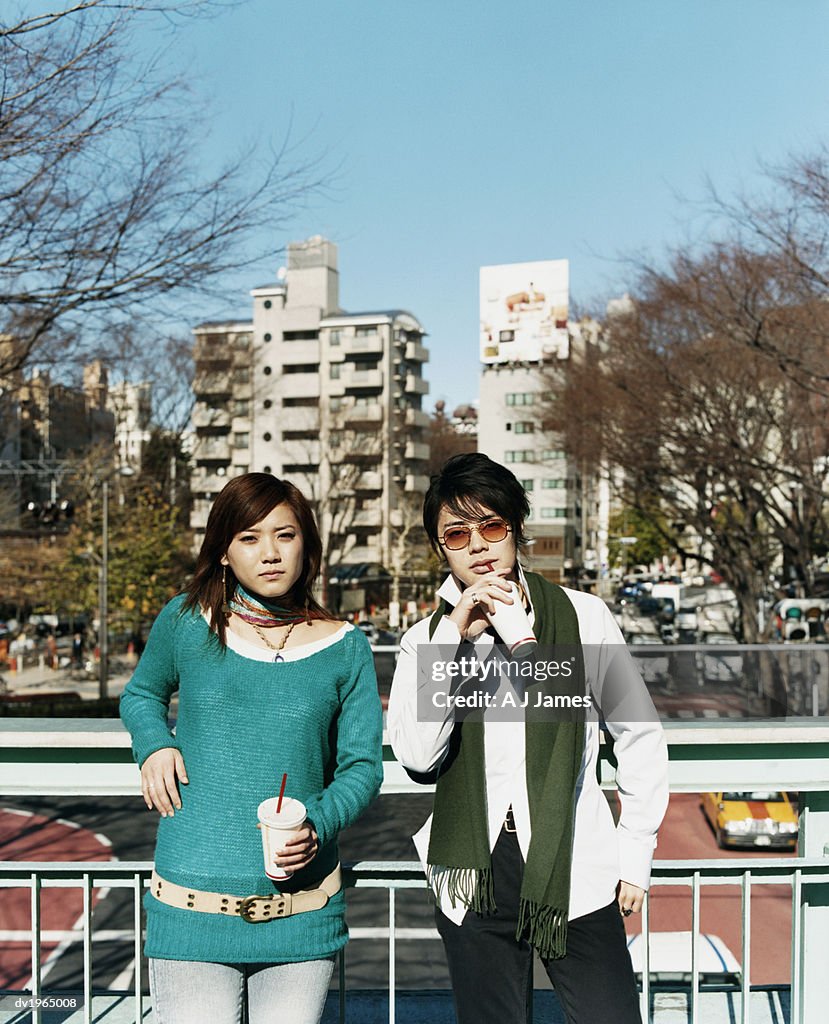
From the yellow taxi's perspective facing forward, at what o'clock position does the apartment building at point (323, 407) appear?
The apartment building is roughly at 5 o'clock from the yellow taxi.

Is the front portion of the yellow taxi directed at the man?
yes

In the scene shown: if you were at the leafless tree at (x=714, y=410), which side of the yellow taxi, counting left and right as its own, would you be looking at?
back

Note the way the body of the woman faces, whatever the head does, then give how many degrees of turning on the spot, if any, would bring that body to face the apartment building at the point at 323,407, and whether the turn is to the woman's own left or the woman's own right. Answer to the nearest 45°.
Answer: approximately 180°

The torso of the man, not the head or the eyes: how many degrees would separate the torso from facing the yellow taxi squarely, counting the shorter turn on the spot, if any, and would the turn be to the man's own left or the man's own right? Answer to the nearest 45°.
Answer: approximately 180°

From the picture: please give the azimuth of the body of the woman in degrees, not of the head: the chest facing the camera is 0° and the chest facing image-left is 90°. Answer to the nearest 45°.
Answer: approximately 0°

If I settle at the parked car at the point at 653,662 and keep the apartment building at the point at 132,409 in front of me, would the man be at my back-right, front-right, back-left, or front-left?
back-left

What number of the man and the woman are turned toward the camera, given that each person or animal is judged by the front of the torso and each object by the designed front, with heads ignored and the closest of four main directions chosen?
2
